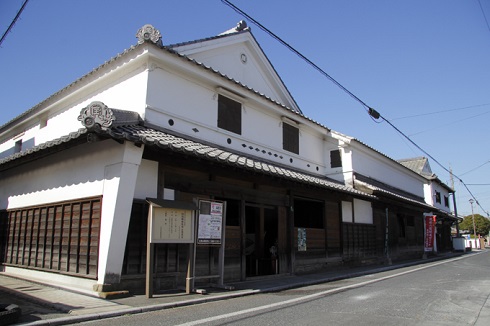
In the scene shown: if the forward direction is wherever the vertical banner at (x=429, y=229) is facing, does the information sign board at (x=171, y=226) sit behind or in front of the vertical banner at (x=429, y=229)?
in front

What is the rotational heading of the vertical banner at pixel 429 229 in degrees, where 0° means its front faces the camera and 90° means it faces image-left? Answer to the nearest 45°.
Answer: approximately 0°

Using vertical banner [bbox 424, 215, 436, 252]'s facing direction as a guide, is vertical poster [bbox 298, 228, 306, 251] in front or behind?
in front
